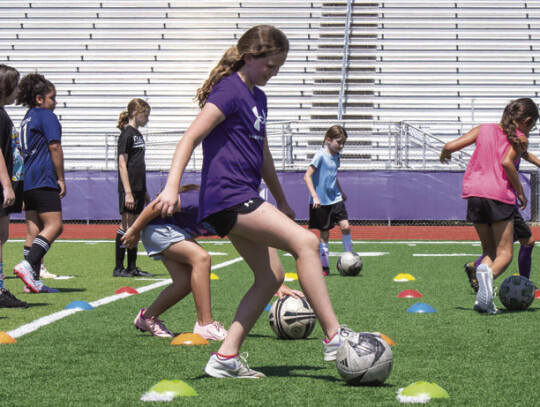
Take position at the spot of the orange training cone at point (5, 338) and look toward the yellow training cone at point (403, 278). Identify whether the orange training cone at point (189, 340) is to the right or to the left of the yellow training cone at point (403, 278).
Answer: right

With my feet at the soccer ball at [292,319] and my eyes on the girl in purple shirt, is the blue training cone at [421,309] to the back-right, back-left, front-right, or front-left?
back-left

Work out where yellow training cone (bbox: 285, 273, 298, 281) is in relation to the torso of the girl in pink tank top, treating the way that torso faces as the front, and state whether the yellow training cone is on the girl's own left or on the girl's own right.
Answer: on the girl's own left
